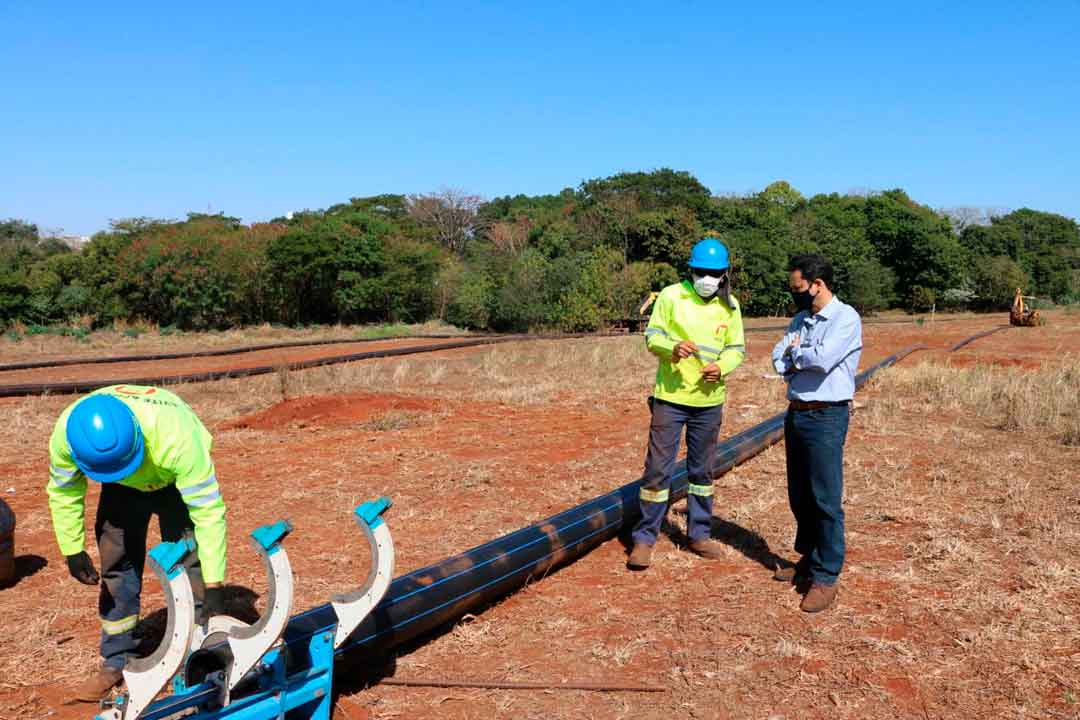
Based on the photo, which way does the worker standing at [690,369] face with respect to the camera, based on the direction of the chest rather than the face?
toward the camera

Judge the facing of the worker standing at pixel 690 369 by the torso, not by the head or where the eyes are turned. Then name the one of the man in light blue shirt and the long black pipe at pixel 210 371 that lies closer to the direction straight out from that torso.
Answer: the man in light blue shirt

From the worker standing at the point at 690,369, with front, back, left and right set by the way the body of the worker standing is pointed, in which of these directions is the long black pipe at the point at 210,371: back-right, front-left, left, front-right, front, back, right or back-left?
back-right

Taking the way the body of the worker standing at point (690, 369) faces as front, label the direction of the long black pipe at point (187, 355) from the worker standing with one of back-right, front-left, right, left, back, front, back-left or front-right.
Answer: back-right

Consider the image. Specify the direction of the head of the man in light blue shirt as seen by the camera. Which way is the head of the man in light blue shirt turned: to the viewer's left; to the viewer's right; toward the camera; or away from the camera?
to the viewer's left

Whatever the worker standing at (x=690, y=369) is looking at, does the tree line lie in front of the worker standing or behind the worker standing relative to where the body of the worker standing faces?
behind

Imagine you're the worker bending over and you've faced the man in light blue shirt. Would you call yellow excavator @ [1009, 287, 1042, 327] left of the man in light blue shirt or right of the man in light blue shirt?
left

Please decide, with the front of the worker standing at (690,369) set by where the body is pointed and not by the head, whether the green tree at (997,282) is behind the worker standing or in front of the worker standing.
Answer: behind

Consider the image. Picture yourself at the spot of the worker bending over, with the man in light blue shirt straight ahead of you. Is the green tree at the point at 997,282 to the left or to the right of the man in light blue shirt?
left

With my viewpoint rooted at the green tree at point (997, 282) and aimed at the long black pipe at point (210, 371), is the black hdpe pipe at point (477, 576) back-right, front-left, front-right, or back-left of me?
front-left

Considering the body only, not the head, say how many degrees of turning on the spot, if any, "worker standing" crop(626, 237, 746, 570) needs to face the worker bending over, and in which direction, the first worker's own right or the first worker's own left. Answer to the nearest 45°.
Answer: approximately 45° to the first worker's own right

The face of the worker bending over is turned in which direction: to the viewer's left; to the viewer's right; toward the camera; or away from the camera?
toward the camera

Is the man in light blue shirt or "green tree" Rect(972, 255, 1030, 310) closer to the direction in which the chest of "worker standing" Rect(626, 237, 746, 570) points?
the man in light blue shirt

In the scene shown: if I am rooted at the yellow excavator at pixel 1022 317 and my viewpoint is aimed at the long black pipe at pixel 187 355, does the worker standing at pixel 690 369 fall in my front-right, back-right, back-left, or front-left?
front-left
